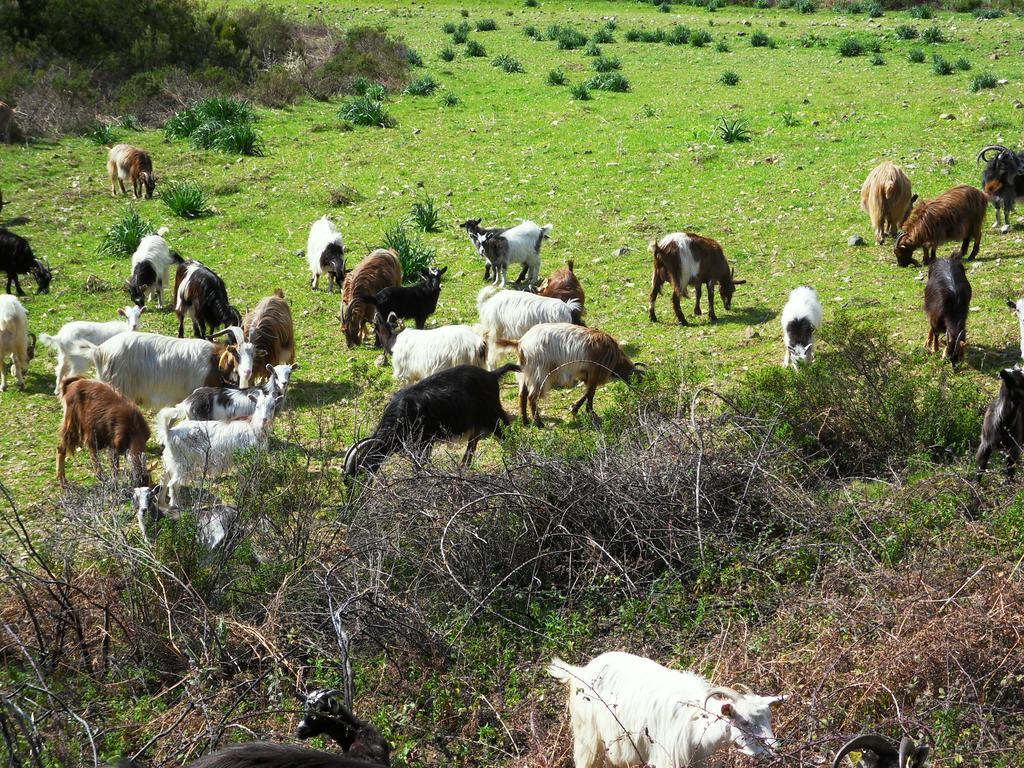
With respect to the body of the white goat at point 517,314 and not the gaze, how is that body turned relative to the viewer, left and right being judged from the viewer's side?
facing to the right of the viewer

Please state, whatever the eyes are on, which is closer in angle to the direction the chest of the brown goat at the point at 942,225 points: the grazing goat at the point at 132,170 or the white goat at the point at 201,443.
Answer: the white goat

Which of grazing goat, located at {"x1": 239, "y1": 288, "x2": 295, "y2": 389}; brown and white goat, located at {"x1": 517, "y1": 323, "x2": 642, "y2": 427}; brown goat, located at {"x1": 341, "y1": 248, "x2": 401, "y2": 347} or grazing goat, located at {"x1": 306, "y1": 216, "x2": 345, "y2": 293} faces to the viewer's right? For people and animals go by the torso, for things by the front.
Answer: the brown and white goat

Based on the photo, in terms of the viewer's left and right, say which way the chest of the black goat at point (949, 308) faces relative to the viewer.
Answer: facing the viewer

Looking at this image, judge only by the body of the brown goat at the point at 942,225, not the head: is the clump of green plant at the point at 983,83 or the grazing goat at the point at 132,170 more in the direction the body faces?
the grazing goat

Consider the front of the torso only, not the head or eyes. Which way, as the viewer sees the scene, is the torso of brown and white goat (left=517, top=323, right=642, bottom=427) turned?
to the viewer's right

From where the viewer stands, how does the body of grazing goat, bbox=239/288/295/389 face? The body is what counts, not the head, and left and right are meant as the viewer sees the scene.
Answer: facing the viewer and to the left of the viewer

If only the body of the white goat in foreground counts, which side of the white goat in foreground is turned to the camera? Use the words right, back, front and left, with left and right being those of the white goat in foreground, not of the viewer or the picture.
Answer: right

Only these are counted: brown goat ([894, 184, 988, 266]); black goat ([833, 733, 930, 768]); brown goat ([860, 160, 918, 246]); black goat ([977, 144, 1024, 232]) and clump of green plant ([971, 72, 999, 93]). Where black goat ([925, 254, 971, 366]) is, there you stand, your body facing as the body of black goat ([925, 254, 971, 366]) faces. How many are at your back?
4

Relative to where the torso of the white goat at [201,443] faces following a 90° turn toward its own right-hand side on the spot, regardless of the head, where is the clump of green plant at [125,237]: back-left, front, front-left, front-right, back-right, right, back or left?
back

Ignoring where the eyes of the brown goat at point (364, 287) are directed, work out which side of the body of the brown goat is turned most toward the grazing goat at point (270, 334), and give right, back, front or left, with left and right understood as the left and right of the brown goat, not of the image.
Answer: front
